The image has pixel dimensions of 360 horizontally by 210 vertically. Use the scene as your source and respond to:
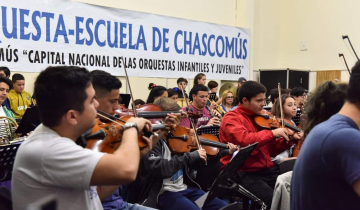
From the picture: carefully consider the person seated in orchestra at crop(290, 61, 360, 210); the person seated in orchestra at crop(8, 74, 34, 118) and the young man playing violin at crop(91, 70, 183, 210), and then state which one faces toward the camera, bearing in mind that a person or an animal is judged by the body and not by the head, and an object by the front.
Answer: the person seated in orchestra at crop(8, 74, 34, 118)

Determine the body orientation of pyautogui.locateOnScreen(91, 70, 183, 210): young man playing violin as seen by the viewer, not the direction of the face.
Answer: to the viewer's right

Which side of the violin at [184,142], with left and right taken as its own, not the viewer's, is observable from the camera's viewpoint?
front

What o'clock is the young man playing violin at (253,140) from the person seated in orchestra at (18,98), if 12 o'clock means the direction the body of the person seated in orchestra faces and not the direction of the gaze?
The young man playing violin is roughly at 11 o'clock from the person seated in orchestra.

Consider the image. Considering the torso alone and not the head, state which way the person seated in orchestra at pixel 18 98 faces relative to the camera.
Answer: toward the camera

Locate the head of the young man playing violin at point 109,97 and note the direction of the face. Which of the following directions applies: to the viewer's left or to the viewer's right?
to the viewer's right

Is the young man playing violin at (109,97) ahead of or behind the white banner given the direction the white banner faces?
ahead

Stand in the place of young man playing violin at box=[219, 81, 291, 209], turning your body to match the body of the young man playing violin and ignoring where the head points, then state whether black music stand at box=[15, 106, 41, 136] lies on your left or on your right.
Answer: on your right

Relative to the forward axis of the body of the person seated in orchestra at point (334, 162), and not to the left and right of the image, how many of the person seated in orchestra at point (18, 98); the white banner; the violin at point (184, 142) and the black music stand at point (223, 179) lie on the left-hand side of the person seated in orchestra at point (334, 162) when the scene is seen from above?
4

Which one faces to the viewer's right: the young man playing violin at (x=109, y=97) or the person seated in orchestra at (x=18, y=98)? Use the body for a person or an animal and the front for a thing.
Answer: the young man playing violin

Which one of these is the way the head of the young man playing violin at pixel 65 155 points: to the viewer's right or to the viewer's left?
to the viewer's right

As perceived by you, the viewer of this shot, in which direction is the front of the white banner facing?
facing the viewer and to the right of the viewer

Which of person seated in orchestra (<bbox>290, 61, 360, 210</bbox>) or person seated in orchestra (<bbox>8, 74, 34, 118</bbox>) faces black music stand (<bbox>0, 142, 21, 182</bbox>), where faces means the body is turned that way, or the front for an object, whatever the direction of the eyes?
person seated in orchestra (<bbox>8, 74, 34, 118</bbox>)

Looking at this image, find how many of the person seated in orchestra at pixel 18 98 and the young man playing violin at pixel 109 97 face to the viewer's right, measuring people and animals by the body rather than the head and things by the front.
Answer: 1

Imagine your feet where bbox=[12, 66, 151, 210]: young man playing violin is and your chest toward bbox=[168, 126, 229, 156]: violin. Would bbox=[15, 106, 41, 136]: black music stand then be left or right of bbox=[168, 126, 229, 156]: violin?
left
